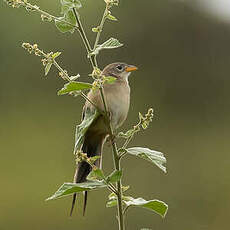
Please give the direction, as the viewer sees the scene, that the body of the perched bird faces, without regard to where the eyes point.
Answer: to the viewer's right
